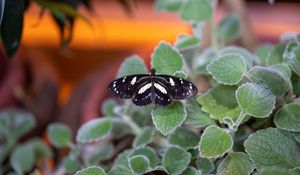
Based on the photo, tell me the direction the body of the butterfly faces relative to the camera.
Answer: away from the camera
